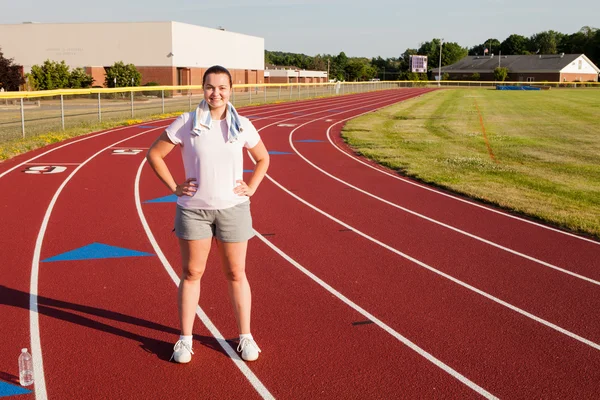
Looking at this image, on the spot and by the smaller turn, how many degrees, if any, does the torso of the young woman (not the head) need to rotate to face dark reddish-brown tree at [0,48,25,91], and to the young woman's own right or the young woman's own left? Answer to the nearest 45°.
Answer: approximately 180°

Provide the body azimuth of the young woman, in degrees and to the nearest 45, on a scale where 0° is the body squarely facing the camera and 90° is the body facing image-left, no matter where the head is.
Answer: approximately 0°
